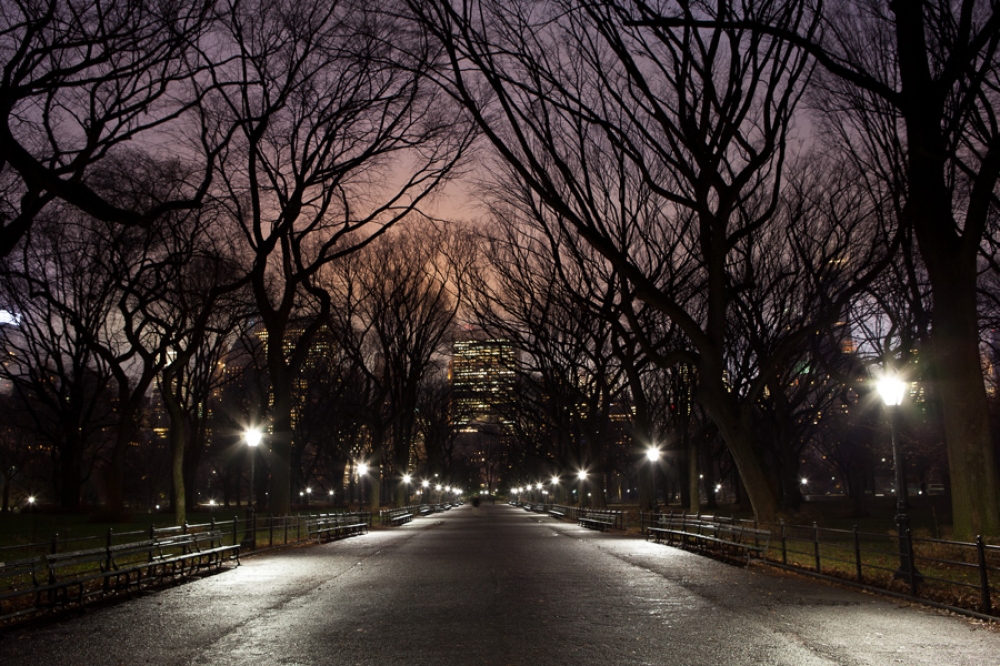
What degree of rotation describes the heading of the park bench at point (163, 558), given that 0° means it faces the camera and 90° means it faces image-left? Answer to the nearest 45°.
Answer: approximately 315°

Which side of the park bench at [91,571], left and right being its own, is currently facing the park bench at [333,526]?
left

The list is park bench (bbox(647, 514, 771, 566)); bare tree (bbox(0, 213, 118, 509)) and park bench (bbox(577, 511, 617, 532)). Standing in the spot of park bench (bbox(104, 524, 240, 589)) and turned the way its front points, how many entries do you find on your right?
0

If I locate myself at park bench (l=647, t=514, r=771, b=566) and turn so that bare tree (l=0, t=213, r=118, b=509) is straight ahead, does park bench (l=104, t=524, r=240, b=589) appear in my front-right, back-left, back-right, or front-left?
front-left

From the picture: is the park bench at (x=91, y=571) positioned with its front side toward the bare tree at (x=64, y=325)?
no

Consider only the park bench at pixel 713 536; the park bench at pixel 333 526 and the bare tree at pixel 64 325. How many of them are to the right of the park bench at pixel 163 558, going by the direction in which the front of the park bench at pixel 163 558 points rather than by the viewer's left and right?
0

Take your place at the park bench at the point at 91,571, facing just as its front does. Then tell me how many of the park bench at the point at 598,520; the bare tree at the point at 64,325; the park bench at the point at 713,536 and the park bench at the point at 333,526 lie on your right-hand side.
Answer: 0

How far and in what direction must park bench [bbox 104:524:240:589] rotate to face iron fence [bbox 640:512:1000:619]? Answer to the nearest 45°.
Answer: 0° — it already faces it

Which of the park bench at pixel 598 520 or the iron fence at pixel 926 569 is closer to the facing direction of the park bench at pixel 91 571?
the iron fence

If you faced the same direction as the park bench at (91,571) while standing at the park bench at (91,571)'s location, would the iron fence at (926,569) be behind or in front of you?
in front

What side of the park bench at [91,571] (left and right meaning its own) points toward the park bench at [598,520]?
left

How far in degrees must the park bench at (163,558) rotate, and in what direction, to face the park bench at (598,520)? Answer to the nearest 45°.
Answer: approximately 90° to its left

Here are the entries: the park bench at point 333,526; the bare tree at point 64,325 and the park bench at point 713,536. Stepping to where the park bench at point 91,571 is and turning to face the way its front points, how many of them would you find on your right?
0

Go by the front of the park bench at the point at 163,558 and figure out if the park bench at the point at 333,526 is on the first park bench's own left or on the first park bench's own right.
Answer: on the first park bench's own left

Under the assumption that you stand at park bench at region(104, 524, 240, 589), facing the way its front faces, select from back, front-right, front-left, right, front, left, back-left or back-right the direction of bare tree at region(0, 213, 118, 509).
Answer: back-left

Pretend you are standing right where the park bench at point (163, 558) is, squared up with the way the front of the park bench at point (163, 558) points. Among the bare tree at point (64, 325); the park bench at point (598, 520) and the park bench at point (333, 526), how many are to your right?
0

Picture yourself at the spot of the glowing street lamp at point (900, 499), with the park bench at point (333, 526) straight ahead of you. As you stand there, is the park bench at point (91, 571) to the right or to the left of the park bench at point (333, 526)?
left
